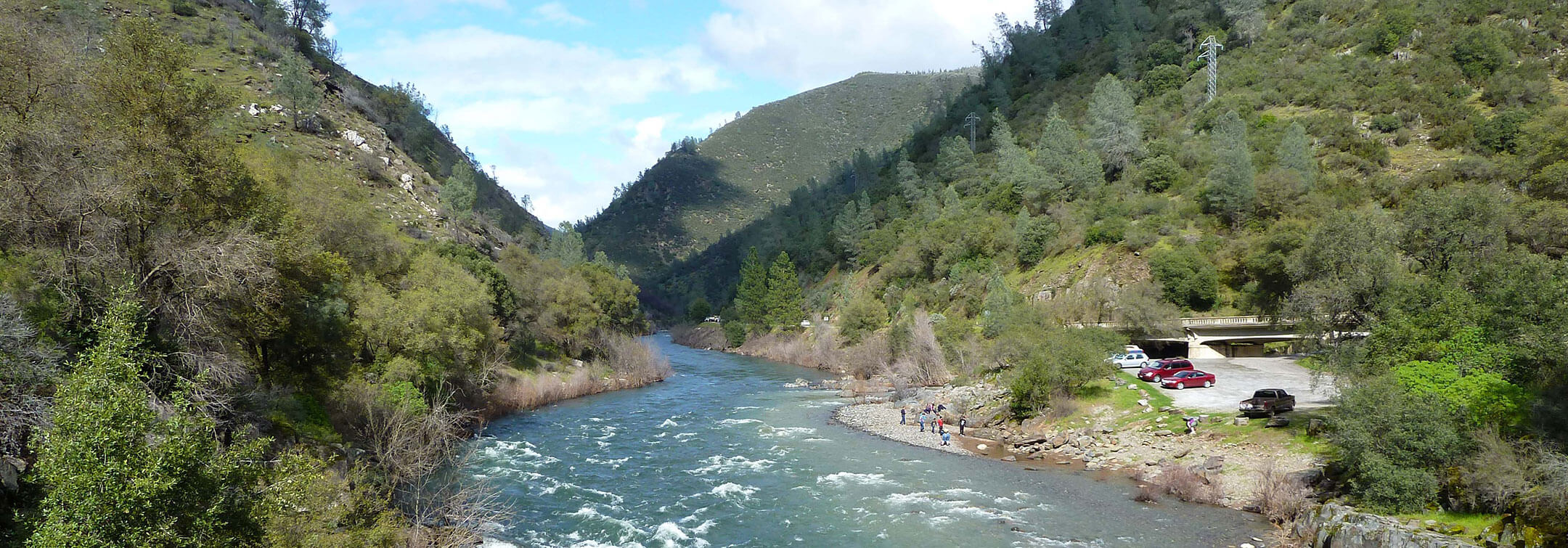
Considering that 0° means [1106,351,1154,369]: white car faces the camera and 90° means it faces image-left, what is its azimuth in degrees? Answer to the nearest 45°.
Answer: approximately 90°

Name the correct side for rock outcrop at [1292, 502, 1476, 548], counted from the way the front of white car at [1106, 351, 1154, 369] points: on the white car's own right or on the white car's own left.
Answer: on the white car's own left

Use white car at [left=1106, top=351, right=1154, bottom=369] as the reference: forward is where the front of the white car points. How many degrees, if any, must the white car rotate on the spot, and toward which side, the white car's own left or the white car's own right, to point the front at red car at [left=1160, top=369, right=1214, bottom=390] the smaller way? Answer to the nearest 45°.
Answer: approximately 135° to the white car's own left

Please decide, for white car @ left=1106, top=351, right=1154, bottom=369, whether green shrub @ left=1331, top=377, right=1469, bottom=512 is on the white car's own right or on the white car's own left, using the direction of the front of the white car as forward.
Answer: on the white car's own left

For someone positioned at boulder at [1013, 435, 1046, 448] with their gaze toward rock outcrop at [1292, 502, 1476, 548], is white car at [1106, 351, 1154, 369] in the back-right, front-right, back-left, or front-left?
back-left

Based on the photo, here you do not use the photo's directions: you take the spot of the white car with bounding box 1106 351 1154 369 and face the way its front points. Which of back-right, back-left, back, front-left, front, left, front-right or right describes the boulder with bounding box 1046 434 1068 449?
left

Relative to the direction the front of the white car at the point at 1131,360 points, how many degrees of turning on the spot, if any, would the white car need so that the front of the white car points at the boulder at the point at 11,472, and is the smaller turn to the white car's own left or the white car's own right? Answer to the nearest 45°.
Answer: approximately 90° to the white car's own left

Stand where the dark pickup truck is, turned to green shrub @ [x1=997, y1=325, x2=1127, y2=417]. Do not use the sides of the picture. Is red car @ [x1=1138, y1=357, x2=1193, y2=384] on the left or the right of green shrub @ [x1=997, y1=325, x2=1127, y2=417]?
right

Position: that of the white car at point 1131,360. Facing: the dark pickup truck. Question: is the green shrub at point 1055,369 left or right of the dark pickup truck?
right

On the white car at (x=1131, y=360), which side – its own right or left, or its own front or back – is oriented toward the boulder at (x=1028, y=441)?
left

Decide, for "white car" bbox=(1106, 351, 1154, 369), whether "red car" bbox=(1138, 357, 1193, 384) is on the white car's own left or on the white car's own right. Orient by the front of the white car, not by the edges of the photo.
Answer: on the white car's own left

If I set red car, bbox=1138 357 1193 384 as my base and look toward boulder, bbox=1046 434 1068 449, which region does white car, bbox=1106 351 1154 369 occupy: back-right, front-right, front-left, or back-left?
back-right
